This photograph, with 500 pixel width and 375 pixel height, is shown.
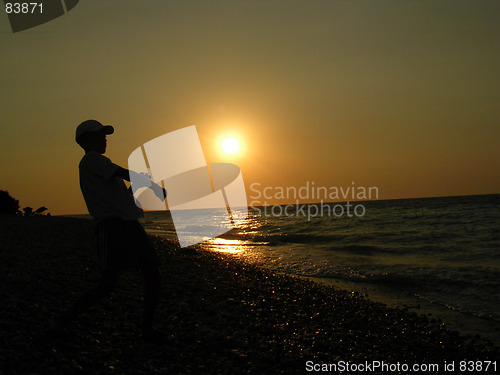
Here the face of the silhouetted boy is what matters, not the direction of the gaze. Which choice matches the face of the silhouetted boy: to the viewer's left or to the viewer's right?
to the viewer's right

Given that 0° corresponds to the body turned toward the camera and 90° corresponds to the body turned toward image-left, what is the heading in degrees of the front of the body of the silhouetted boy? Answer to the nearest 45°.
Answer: approximately 270°
